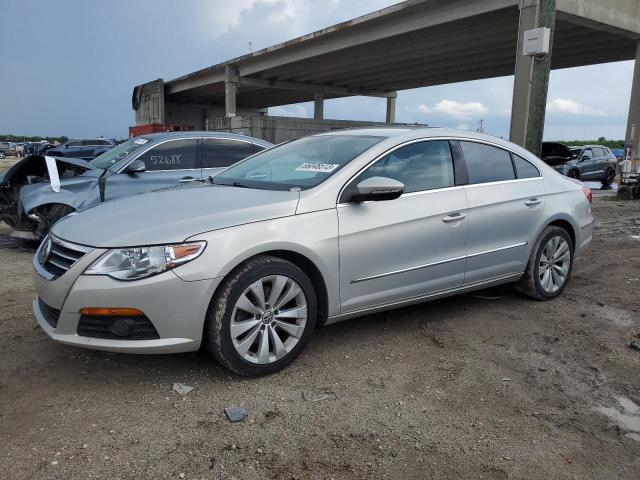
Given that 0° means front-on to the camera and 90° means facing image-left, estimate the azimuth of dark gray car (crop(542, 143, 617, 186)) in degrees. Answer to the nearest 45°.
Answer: approximately 45°

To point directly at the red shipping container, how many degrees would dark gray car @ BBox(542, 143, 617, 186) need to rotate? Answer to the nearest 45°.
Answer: approximately 45° to its right

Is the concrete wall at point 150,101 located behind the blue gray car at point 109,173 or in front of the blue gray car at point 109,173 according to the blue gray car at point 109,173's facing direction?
behind

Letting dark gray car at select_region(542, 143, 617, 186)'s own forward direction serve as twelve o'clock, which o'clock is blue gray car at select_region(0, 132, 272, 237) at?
blue gray car at select_region(0, 132, 272, 237) is roughly at 11 o'clock from dark gray car at select_region(542, 143, 617, 186).

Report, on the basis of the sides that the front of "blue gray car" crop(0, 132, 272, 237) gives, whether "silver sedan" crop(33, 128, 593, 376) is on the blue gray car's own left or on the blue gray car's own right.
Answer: on the blue gray car's own left

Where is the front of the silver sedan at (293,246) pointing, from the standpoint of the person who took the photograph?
facing the viewer and to the left of the viewer

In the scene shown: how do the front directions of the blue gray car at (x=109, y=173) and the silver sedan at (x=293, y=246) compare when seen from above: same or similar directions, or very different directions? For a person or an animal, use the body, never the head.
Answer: same or similar directions

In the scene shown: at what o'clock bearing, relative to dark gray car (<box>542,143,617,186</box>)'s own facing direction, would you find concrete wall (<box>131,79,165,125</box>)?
The concrete wall is roughly at 2 o'clock from the dark gray car.

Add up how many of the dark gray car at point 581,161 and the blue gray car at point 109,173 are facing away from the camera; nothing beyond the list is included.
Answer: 0

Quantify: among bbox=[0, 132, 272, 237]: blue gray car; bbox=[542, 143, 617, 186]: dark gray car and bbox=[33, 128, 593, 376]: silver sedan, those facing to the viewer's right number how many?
0

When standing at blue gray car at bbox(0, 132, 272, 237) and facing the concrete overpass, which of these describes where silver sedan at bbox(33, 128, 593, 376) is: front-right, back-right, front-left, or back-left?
back-right

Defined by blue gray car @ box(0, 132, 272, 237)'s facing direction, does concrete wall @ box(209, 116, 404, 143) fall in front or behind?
behind
